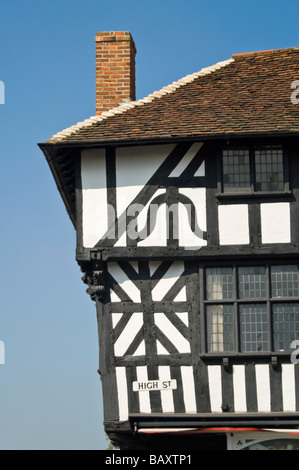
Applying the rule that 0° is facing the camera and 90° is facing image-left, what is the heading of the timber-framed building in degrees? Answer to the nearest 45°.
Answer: approximately 0°
